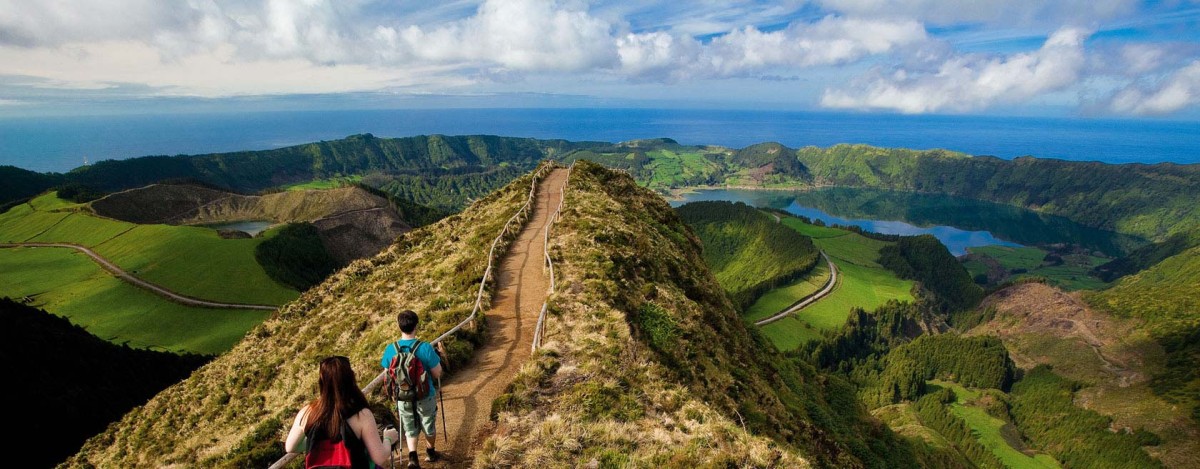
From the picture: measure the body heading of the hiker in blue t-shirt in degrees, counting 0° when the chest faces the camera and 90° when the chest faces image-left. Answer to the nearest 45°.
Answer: approximately 180°

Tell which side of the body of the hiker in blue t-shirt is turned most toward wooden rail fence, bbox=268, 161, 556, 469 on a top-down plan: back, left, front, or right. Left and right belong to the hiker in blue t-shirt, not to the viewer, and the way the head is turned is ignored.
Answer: front
